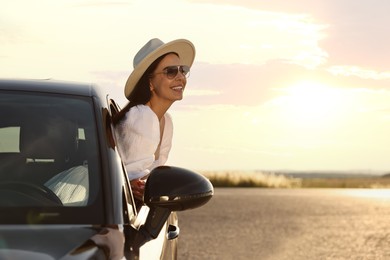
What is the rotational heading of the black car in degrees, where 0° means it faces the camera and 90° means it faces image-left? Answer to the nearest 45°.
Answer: approximately 0°

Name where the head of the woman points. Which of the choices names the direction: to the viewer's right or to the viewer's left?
to the viewer's right
